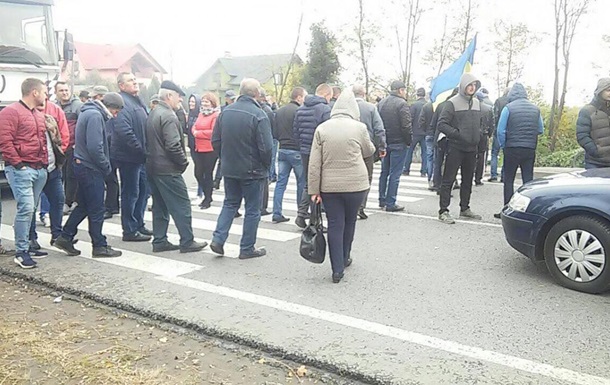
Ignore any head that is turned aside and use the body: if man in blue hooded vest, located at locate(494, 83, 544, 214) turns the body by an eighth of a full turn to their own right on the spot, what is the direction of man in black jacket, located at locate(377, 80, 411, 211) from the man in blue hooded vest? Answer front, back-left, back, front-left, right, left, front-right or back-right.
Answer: back-left

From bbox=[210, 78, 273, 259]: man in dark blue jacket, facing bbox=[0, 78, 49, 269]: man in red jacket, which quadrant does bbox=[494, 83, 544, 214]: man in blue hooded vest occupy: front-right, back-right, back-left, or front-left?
back-right

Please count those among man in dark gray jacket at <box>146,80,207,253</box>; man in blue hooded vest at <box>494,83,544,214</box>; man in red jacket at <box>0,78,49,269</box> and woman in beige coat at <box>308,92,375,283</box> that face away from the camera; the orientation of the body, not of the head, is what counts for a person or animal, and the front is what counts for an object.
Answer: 2

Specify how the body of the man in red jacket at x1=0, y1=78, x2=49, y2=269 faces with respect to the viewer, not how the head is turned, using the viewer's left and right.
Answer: facing the viewer and to the right of the viewer

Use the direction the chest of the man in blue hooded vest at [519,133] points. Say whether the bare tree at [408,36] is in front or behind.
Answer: in front

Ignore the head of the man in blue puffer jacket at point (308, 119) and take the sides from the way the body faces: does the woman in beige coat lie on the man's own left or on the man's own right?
on the man's own right

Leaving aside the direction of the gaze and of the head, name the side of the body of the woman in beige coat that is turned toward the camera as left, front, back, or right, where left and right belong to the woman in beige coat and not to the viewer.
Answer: back

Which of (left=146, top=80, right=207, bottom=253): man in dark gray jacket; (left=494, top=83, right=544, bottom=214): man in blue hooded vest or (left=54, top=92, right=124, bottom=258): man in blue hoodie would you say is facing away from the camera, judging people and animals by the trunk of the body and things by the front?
(left=494, top=83, right=544, bottom=214): man in blue hooded vest

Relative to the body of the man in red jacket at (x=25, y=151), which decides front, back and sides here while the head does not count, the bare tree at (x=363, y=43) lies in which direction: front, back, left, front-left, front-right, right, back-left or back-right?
left

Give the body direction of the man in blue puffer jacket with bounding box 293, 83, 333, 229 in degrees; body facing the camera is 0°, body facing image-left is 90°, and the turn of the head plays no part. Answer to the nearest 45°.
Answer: approximately 225°

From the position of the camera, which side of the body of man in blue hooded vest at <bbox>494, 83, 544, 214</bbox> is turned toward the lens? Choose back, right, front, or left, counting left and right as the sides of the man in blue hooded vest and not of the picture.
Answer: back
